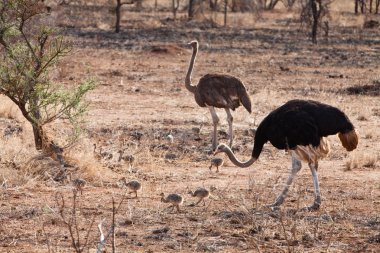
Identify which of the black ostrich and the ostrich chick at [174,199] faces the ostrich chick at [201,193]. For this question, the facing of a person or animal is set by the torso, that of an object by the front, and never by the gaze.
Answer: the black ostrich

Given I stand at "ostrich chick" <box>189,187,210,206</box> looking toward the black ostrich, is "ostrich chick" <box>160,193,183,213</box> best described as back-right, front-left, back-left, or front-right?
back-right

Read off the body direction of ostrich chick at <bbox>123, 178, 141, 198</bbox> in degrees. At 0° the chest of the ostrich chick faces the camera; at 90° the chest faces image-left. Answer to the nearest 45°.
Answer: approximately 90°

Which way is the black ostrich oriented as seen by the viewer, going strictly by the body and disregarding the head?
to the viewer's left

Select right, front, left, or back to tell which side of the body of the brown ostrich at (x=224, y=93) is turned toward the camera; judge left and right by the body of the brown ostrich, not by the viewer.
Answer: left

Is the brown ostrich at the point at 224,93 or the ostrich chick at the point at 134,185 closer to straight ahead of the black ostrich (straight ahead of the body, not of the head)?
the ostrich chick

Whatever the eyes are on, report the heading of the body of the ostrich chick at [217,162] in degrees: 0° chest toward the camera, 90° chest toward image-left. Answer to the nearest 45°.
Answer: approximately 90°

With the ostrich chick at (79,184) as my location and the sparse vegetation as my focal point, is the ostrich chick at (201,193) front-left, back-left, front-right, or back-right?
back-right

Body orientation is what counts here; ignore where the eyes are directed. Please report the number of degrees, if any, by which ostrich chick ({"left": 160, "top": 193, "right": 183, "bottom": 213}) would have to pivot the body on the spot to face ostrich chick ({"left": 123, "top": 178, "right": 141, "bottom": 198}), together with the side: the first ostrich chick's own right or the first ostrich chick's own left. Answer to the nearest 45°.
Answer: approximately 45° to the first ostrich chick's own right
